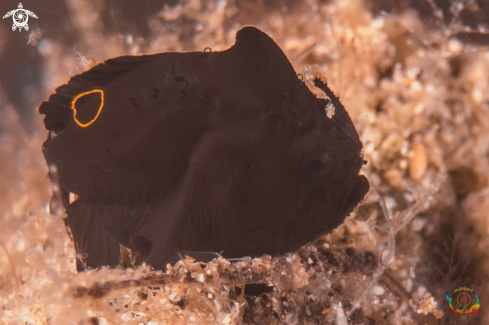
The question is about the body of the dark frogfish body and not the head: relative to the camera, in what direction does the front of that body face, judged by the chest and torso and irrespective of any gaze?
to the viewer's right
